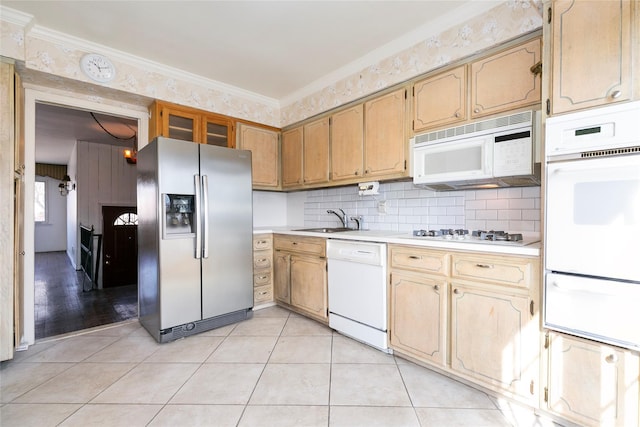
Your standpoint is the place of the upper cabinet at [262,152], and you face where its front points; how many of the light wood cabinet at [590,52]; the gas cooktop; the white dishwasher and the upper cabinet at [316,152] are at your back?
0

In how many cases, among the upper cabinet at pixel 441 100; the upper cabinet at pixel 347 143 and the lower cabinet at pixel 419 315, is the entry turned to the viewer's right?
0

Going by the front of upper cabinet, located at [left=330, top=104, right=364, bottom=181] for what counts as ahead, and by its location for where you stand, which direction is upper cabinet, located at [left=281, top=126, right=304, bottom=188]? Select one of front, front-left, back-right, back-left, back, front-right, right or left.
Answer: right

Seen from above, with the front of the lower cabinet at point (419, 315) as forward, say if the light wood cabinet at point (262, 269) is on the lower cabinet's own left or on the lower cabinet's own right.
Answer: on the lower cabinet's own right

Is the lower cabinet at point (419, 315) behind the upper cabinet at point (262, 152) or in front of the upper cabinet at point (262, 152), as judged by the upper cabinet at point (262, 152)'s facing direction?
in front

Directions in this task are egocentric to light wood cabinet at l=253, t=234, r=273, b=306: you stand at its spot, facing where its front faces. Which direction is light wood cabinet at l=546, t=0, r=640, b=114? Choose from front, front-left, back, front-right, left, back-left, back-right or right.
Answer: front

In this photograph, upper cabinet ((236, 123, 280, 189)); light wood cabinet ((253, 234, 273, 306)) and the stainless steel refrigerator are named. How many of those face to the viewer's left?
0

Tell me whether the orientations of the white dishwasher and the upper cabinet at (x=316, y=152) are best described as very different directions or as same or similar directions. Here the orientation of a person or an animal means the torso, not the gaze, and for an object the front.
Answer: same or similar directions

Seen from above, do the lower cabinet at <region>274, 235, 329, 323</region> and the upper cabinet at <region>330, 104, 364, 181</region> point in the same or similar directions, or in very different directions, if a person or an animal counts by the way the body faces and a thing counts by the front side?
same or similar directions

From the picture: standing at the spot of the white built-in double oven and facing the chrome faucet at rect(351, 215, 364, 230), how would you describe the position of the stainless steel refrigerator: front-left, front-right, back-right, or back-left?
front-left

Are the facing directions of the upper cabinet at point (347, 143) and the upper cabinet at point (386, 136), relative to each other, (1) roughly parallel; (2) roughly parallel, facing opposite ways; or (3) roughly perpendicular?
roughly parallel

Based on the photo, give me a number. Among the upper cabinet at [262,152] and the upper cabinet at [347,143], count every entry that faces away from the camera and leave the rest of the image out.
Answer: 0
